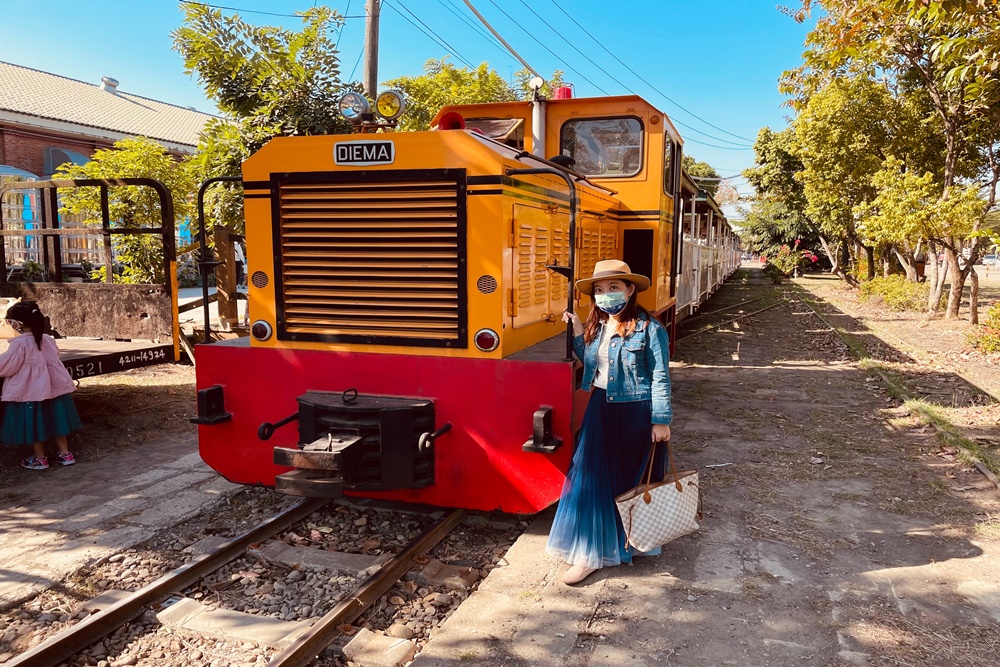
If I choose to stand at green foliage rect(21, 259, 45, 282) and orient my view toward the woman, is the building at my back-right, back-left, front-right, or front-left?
back-left

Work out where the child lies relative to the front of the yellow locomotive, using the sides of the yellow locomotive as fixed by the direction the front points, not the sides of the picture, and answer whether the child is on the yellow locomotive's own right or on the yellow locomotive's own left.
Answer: on the yellow locomotive's own right

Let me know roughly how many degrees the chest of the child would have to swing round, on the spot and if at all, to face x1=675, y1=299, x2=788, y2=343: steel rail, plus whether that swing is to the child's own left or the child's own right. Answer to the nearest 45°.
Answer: approximately 135° to the child's own right

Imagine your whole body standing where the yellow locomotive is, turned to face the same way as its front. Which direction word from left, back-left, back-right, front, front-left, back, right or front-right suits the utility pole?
back-right

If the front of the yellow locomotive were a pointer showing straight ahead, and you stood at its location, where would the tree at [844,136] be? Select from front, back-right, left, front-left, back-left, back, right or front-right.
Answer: back

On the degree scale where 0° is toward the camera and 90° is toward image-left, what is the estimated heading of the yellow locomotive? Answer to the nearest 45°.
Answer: approximately 45°

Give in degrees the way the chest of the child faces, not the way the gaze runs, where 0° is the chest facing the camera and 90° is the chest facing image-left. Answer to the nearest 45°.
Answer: approximately 135°

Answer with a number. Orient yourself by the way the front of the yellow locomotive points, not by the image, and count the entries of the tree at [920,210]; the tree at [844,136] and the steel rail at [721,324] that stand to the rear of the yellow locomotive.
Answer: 3

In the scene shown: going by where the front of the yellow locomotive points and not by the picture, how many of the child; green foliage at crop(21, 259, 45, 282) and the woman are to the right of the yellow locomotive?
2

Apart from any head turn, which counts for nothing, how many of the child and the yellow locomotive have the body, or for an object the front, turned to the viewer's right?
0
